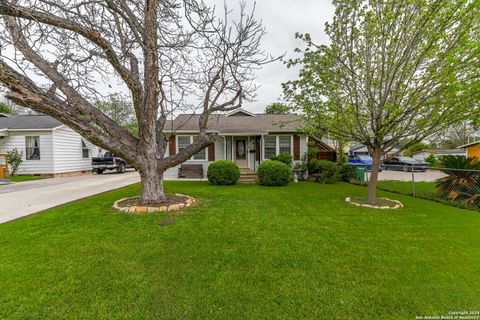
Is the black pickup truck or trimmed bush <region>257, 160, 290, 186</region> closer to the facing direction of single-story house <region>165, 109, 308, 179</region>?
the trimmed bush

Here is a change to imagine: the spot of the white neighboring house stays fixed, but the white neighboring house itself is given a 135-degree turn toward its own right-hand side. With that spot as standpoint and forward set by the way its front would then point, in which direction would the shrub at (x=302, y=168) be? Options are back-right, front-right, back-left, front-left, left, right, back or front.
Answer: back-right

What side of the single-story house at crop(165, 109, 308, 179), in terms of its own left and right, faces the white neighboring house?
right

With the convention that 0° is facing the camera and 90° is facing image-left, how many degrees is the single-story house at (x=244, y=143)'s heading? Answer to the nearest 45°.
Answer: approximately 0°

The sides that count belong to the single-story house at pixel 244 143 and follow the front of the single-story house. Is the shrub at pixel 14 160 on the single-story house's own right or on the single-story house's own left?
on the single-story house's own right

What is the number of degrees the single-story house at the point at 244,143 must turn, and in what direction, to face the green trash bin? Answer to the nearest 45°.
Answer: approximately 90° to its left

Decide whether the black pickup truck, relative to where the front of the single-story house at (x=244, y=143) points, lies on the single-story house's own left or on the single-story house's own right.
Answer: on the single-story house's own right

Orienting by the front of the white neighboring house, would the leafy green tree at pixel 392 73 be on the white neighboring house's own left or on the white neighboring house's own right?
on the white neighboring house's own left

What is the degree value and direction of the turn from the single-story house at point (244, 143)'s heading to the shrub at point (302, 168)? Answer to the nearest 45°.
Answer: approximately 90° to its left

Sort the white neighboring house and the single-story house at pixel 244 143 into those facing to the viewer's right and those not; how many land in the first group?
0

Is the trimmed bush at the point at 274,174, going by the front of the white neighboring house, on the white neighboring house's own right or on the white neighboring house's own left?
on the white neighboring house's own left

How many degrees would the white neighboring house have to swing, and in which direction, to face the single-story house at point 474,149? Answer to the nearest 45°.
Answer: approximately 90° to its left

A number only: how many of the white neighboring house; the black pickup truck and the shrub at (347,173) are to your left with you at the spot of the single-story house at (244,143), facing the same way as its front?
1

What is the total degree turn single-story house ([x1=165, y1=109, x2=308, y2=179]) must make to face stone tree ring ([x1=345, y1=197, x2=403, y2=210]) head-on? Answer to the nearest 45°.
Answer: approximately 45° to its left
